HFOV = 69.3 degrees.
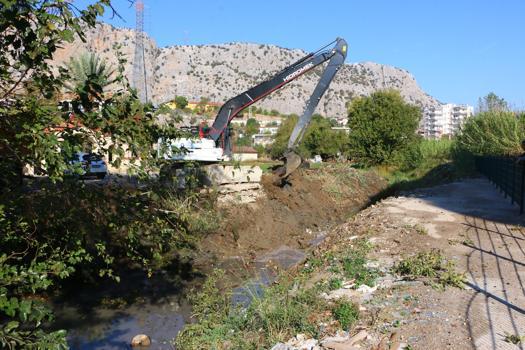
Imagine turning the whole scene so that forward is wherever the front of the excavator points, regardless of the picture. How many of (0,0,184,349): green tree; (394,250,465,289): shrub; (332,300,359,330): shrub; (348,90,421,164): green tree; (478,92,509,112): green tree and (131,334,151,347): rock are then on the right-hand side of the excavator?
4

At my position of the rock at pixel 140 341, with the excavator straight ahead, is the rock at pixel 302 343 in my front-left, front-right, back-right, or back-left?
back-right

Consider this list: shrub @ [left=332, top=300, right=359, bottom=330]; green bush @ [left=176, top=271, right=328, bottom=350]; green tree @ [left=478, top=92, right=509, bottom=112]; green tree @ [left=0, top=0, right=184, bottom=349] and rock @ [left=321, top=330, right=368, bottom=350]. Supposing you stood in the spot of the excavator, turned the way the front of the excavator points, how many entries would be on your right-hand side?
4

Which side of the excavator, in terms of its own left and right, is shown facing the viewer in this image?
right

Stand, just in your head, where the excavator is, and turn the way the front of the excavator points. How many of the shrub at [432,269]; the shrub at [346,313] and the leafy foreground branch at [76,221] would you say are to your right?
3

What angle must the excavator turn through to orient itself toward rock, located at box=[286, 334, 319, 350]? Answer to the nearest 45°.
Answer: approximately 90° to its right

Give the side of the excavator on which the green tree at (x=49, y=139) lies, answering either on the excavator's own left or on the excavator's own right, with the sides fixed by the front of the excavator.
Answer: on the excavator's own right

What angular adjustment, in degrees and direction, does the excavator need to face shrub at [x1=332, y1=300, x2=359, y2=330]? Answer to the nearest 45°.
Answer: approximately 90° to its right

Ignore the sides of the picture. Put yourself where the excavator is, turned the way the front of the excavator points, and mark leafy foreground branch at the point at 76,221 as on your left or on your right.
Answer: on your right

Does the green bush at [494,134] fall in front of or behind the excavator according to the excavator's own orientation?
in front

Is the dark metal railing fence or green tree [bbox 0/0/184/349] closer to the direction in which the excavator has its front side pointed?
the dark metal railing fence

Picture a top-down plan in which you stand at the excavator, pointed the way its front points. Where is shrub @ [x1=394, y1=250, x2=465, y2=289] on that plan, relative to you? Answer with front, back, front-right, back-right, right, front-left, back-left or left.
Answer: right

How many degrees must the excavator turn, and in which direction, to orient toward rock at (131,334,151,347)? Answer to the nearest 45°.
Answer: approximately 90° to its right

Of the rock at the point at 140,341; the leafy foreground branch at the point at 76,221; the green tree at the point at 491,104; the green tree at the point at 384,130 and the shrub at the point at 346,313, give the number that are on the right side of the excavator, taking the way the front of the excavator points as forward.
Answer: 3
